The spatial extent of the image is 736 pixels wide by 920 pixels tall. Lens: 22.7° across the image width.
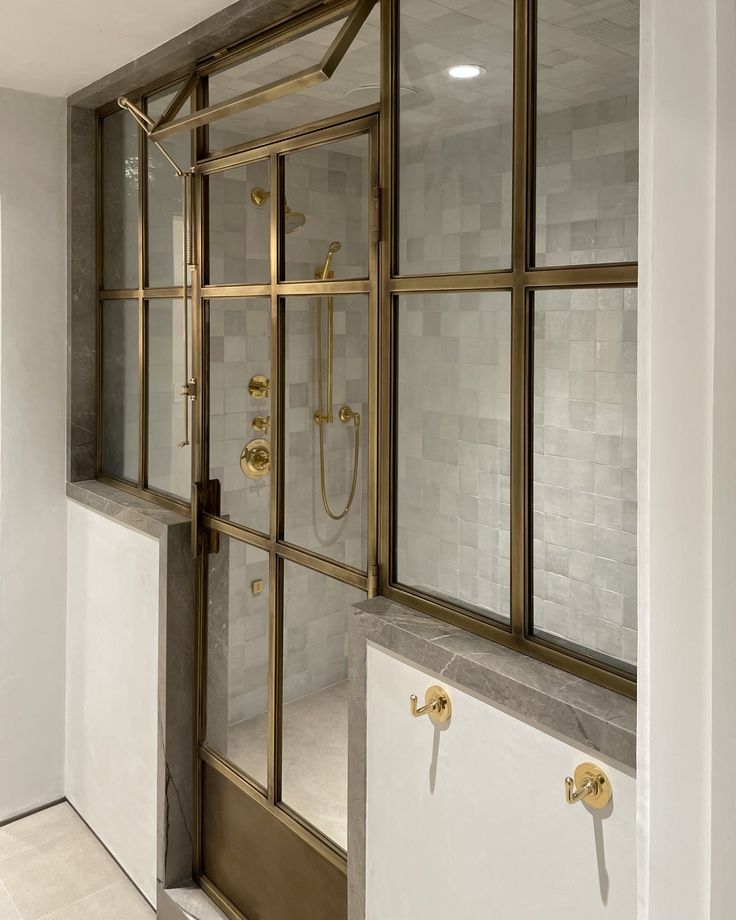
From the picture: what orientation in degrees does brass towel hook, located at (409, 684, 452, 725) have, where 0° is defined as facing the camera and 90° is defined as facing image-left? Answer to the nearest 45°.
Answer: approximately 45°

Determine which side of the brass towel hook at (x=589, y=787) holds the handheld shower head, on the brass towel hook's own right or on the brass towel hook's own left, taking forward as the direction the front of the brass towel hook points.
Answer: on the brass towel hook's own right

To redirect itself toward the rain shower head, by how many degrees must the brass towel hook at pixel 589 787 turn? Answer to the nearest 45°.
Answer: approximately 90° to its right

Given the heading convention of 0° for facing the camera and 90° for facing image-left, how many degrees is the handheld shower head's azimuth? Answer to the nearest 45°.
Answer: approximately 315°
